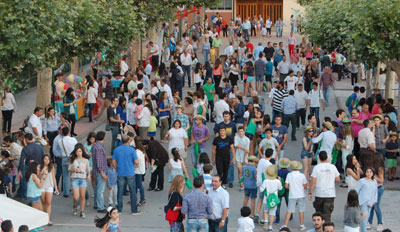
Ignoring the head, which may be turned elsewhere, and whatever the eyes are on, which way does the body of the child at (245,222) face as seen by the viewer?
away from the camera

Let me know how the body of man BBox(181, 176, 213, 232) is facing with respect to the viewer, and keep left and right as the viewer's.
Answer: facing away from the viewer

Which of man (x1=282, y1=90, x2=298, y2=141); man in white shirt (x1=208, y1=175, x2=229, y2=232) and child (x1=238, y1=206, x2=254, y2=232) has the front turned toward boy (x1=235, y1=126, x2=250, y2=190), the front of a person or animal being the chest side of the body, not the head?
the child

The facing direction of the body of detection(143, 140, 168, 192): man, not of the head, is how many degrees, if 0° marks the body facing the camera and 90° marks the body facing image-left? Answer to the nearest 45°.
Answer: approximately 90°

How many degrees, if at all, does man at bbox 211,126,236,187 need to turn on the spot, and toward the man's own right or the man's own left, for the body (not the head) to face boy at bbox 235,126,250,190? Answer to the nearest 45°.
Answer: approximately 90° to the man's own left

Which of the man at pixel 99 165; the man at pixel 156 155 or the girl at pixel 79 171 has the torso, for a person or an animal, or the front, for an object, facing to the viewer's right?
the man at pixel 99 165

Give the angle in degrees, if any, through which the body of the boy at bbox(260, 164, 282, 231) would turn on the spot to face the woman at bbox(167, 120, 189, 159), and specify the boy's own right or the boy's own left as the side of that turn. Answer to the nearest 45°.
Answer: approximately 45° to the boy's own left

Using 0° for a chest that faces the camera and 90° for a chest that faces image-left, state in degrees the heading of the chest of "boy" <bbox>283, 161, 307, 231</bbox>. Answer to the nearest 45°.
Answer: approximately 180°

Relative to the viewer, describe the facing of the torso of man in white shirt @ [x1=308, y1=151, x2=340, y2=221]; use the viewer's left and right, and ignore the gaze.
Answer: facing away from the viewer
